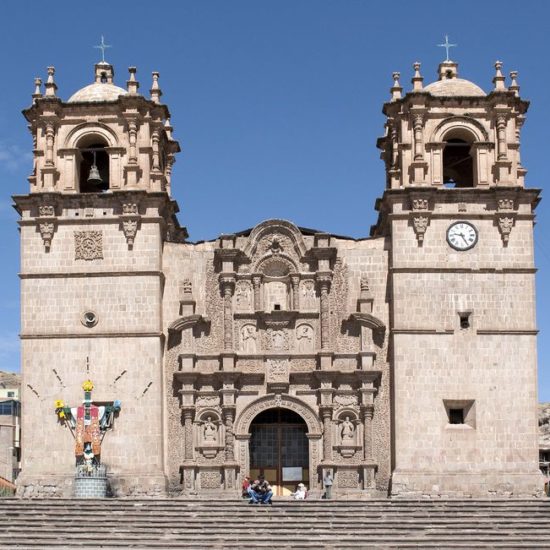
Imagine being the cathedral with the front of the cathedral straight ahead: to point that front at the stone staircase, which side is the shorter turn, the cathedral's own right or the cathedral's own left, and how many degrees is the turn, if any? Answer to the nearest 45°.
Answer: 0° — it already faces it

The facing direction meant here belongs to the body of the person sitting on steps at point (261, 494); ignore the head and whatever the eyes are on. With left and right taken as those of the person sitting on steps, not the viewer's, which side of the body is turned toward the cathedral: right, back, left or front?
back

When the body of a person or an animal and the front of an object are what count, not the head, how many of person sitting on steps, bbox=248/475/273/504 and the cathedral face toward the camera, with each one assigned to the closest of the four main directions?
2
